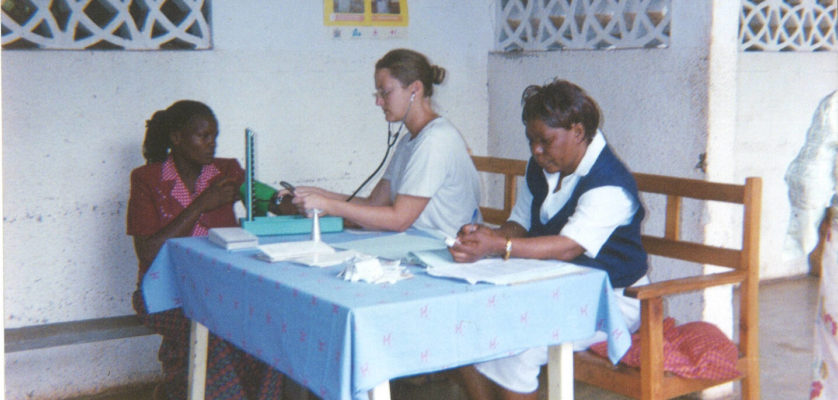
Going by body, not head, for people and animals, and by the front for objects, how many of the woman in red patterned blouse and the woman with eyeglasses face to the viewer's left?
1

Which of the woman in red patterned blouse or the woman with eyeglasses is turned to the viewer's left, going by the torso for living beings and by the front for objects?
the woman with eyeglasses

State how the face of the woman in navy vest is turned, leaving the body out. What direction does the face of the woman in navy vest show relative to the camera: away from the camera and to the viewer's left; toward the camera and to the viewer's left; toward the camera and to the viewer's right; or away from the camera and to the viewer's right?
toward the camera and to the viewer's left

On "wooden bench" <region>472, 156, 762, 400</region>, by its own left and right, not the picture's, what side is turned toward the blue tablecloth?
front

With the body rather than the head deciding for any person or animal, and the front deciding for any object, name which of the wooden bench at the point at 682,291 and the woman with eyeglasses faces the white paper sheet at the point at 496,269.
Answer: the wooden bench

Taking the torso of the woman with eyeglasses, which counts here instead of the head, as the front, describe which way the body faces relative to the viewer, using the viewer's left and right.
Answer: facing to the left of the viewer

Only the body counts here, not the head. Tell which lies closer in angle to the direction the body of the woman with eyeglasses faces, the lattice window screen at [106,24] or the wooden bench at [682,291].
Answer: the lattice window screen

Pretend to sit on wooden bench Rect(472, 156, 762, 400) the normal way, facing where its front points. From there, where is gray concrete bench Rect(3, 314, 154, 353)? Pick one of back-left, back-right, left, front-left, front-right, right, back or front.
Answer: front-right

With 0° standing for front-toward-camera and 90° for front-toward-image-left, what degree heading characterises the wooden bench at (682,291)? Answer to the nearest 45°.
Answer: approximately 45°

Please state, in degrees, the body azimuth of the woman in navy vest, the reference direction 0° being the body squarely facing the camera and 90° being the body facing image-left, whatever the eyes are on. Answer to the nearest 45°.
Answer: approximately 45°

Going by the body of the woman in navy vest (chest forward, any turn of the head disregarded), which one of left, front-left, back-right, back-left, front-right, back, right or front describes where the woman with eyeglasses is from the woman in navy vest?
right

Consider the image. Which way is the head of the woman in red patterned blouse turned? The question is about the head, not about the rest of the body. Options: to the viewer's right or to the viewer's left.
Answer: to the viewer's right

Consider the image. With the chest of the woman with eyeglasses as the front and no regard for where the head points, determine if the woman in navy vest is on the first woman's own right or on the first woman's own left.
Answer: on the first woman's own left
